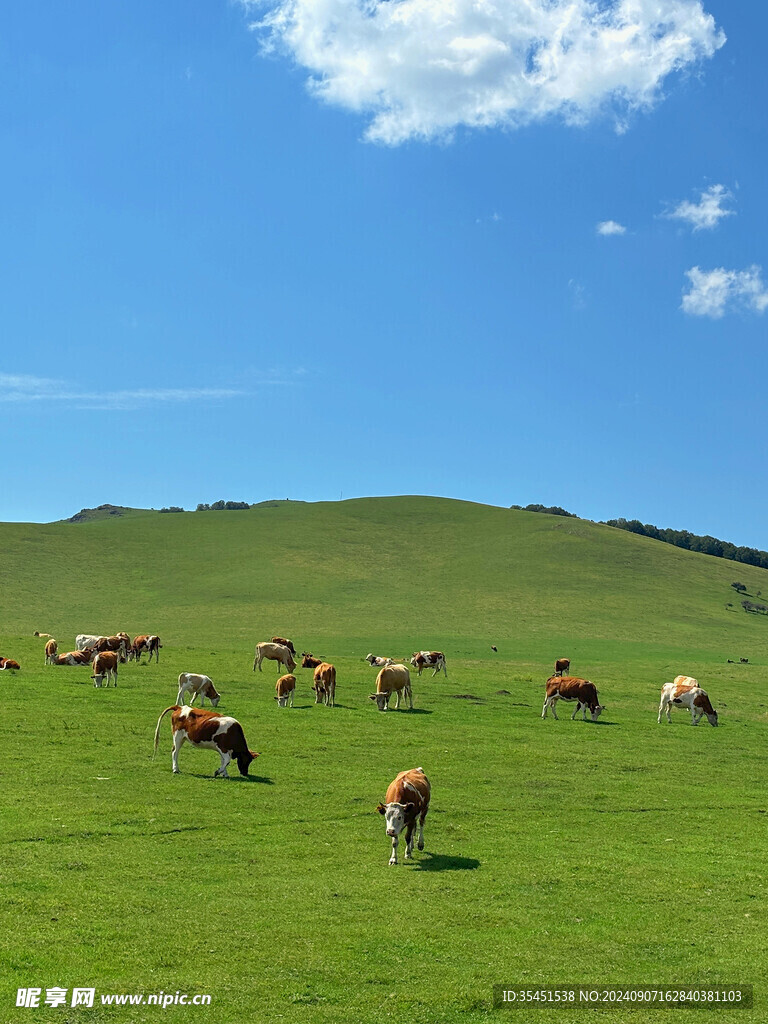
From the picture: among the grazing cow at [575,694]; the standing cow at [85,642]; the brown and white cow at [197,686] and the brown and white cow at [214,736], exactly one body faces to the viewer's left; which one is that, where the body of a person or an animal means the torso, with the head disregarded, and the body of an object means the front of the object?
the standing cow at [85,642]

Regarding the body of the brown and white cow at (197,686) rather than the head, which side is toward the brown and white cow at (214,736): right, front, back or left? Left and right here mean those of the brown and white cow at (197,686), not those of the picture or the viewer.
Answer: right

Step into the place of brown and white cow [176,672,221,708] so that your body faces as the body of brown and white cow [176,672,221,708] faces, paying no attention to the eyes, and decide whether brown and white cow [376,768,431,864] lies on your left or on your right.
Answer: on your right

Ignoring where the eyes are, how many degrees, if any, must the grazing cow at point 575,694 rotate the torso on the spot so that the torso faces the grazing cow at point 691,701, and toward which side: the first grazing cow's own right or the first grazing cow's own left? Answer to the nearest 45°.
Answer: approximately 45° to the first grazing cow's own left

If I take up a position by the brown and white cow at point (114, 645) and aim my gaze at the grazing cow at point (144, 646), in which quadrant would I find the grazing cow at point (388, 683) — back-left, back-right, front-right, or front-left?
front-right

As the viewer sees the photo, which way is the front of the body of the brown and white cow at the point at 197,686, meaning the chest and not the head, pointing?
to the viewer's right

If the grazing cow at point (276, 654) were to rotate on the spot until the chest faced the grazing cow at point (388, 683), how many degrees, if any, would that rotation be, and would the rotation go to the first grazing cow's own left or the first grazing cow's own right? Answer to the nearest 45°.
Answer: approximately 90° to the first grazing cow's own right

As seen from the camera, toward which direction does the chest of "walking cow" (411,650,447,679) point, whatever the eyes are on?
to the viewer's left

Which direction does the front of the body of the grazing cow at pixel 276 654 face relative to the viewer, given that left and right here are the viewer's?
facing to the right of the viewer

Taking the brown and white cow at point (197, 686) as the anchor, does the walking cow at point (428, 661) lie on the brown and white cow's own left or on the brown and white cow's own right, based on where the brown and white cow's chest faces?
on the brown and white cow's own left

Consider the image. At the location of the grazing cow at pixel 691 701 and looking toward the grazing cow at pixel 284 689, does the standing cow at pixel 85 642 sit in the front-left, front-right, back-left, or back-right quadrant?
front-right
